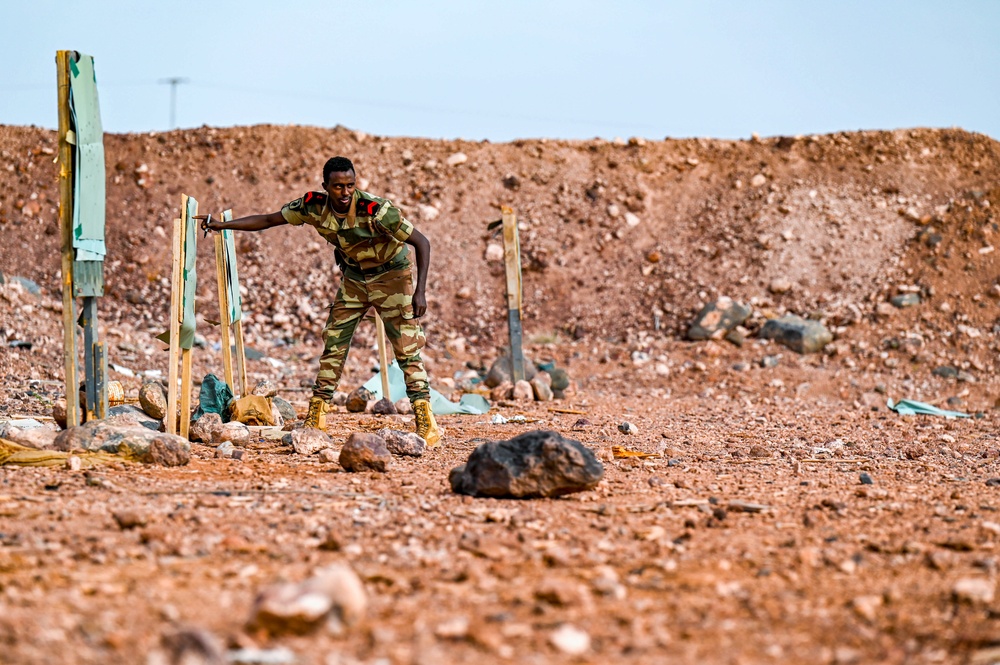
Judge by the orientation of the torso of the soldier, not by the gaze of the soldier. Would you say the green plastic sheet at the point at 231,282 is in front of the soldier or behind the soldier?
behind

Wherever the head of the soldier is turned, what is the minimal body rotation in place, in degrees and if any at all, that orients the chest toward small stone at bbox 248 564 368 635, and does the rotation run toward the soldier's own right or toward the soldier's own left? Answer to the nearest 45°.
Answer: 0° — they already face it

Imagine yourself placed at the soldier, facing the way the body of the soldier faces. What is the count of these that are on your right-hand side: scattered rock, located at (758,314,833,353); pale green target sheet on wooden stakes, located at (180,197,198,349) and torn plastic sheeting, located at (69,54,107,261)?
2

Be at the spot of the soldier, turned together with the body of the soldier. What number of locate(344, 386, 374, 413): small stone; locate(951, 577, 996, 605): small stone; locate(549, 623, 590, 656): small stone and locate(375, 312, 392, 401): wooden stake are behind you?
2

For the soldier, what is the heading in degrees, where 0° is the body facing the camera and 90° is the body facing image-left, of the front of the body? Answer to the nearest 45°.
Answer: approximately 0°

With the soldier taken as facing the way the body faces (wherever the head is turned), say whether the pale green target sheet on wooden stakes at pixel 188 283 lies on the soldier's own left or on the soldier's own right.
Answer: on the soldier's own right

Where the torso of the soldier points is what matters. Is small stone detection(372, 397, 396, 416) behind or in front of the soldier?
behind

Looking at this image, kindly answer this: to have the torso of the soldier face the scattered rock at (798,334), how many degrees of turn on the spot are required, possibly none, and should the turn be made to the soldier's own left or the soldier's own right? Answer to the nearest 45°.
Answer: approximately 135° to the soldier's own left

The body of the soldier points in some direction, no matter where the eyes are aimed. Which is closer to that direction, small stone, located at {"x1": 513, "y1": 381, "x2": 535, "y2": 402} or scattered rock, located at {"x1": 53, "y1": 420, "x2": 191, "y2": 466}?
the scattered rock

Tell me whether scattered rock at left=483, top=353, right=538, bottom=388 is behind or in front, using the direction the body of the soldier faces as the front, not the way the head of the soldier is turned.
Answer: behind

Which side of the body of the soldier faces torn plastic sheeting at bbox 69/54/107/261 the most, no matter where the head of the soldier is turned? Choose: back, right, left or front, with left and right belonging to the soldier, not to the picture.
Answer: right

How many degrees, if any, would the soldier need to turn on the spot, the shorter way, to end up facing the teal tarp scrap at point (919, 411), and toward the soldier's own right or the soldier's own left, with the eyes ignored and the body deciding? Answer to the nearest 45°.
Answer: approximately 135° to the soldier's own left

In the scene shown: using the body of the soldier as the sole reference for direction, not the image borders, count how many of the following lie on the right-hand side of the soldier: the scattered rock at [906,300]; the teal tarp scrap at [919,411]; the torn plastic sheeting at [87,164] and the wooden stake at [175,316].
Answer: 2
